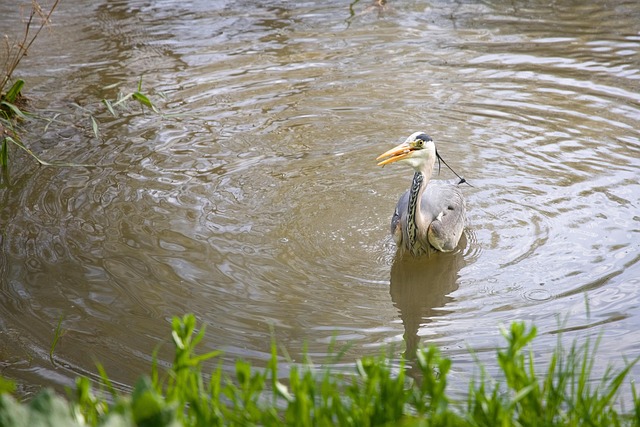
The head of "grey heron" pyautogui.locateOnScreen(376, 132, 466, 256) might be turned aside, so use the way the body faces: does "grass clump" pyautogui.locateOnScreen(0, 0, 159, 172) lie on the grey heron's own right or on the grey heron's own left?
on the grey heron's own right
